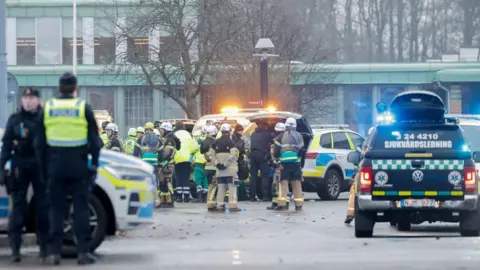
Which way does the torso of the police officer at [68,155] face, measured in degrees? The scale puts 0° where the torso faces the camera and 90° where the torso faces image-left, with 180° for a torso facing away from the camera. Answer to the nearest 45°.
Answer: approximately 180°

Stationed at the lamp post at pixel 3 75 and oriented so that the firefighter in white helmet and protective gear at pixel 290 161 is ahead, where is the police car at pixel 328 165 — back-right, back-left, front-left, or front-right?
front-left

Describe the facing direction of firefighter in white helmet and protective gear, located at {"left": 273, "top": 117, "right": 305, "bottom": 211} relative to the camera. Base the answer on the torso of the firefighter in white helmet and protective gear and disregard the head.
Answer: away from the camera

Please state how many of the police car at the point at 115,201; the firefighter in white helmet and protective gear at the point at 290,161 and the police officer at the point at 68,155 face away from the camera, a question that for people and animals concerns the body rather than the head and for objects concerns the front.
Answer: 2

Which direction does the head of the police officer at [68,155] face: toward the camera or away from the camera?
away from the camera

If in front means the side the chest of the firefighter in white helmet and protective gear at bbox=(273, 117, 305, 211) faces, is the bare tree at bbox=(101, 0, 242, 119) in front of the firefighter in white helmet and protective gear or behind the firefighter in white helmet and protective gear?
in front

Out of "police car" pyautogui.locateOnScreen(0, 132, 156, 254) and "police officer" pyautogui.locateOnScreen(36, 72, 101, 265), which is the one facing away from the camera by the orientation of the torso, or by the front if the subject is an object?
the police officer

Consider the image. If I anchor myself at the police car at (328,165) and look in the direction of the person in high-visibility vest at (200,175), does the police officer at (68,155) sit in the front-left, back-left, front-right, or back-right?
front-left

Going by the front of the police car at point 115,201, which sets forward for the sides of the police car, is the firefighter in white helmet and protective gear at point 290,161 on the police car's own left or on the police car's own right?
on the police car's own left

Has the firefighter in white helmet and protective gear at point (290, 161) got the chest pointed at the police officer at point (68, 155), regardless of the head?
no

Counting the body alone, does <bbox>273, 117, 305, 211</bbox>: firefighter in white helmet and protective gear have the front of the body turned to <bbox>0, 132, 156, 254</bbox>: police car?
no

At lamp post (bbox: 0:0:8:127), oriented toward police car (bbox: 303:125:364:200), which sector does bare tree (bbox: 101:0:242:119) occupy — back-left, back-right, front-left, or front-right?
front-left

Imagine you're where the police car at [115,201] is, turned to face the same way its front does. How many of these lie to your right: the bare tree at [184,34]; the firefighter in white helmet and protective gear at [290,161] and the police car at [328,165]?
0
